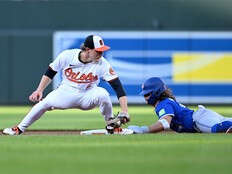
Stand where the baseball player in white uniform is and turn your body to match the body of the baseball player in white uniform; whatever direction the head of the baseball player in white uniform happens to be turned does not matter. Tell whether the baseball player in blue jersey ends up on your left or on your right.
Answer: on your left

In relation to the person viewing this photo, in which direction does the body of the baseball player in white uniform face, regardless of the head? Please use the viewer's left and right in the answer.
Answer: facing the viewer
